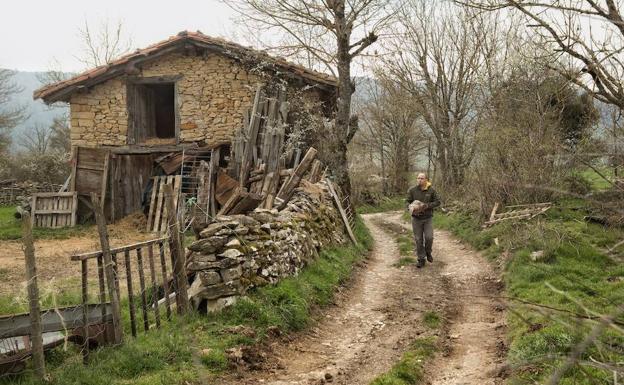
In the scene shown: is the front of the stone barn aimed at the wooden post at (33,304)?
yes

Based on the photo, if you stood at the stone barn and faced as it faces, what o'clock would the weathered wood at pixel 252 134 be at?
The weathered wood is roughly at 10 o'clock from the stone barn.

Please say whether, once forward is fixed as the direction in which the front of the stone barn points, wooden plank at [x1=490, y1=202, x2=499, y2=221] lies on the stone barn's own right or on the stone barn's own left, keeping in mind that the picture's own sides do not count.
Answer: on the stone barn's own left

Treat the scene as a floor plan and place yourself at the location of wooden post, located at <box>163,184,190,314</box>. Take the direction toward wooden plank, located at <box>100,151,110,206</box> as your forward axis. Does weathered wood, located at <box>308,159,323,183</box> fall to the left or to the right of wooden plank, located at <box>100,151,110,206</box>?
right

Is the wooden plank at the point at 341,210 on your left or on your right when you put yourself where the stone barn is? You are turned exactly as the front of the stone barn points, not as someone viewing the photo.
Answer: on your left

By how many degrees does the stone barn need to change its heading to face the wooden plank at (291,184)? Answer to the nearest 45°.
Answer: approximately 45° to its left

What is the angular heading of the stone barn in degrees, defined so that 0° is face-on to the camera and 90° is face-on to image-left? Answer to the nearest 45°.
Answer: approximately 0°

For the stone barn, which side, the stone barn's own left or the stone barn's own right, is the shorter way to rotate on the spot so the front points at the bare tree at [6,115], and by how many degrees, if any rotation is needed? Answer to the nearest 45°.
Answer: approximately 135° to the stone barn's own right

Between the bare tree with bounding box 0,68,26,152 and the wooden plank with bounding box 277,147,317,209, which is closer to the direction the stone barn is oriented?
the wooden plank
